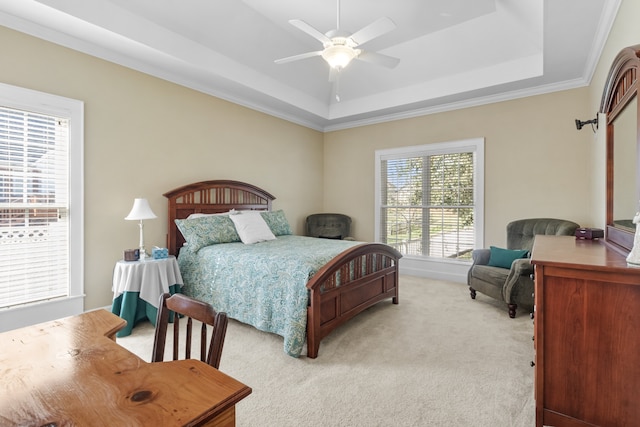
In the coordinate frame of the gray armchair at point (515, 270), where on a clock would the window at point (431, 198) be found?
The window is roughly at 3 o'clock from the gray armchair.

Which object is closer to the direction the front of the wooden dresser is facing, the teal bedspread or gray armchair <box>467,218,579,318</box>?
the teal bedspread

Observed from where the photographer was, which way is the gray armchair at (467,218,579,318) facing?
facing the viewer and to the left of the viewer

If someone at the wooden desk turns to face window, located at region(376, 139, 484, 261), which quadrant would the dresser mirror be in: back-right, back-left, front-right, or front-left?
front-right

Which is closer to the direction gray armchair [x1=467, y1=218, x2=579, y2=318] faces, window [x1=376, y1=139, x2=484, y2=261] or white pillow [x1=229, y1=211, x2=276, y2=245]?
the white pillow

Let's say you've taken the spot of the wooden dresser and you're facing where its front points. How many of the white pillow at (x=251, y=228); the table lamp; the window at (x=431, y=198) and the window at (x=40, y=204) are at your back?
0

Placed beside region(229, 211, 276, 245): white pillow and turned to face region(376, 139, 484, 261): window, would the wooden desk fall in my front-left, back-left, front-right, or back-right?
back-right

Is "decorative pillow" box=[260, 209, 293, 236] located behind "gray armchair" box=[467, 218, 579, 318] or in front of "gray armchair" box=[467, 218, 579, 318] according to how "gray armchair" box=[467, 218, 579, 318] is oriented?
in front

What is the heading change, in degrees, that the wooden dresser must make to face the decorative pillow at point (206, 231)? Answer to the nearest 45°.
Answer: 0° — it already faces it

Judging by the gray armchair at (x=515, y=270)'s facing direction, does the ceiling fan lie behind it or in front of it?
in front

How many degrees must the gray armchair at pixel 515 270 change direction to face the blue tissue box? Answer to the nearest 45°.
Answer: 0° — it already faces it

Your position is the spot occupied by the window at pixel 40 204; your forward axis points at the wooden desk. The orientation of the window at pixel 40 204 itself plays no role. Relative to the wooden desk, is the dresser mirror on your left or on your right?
left

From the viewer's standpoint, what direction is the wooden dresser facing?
to the viewer's left

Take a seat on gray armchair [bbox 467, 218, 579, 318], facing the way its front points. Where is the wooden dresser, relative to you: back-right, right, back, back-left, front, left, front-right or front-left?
front-left

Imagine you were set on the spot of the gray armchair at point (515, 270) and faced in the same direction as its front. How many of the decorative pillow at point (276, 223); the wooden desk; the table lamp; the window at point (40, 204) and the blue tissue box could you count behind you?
0

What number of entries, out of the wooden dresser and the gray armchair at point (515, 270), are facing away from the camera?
0

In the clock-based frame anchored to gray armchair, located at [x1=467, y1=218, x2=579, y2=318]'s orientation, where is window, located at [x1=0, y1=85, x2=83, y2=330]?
The window is roughly at 12 o'clock from the gray armchair.

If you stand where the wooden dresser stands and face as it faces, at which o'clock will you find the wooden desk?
The wooden desk is roughly at 10 o'clock from the wooden dresser.
